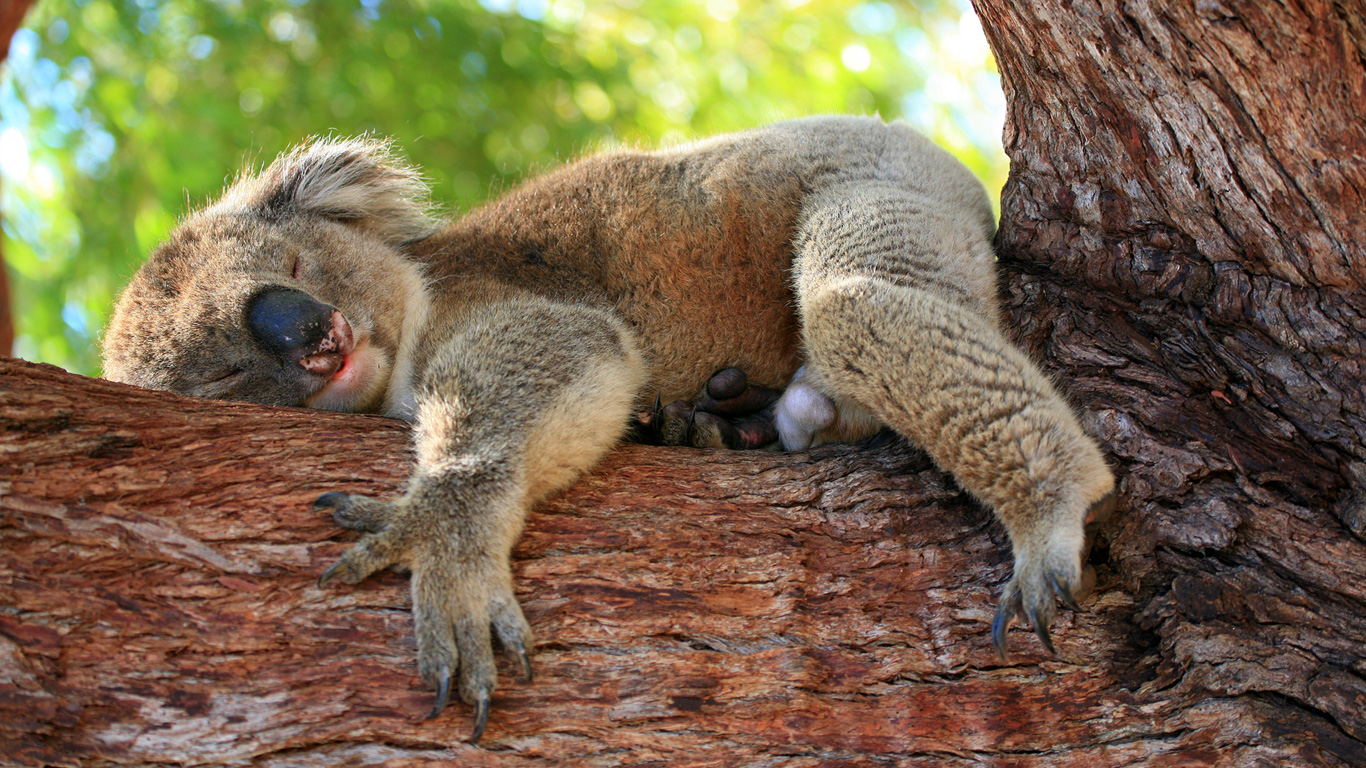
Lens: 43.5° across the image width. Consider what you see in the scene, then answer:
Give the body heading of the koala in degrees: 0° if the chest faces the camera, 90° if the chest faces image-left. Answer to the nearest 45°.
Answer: approximately 90°

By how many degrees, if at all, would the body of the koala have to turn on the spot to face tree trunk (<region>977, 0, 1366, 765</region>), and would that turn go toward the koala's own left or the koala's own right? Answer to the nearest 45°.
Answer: approximately 135° to the koala's own left
